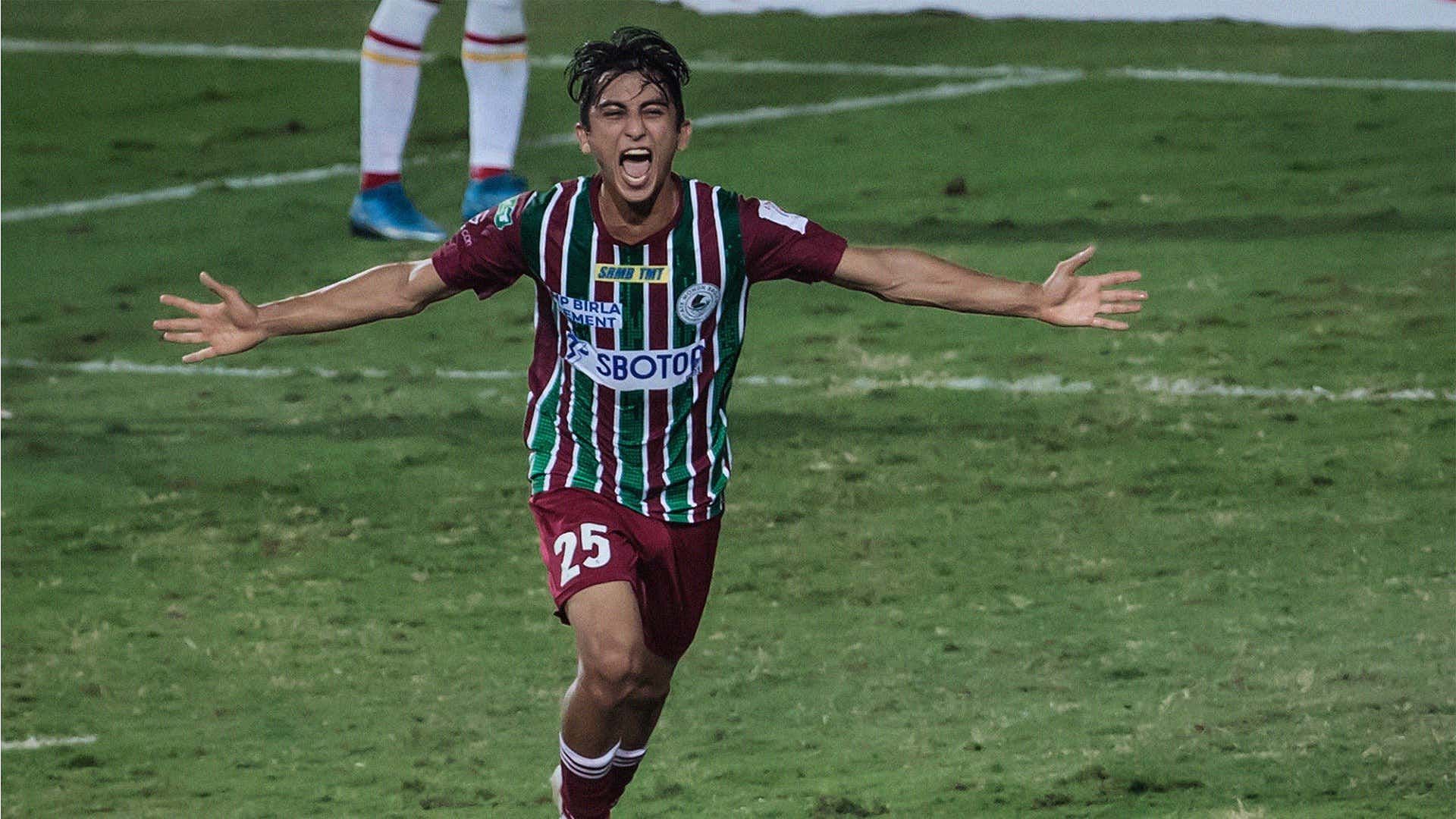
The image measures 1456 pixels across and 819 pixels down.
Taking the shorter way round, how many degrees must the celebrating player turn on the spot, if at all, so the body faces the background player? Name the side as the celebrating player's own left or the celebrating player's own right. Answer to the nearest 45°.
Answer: approximately 180°

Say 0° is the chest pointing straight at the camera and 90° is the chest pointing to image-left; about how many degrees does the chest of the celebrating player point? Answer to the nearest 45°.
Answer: approximately 0°

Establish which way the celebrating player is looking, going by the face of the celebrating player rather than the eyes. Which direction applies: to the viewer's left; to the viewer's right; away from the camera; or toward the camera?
toward the camera
